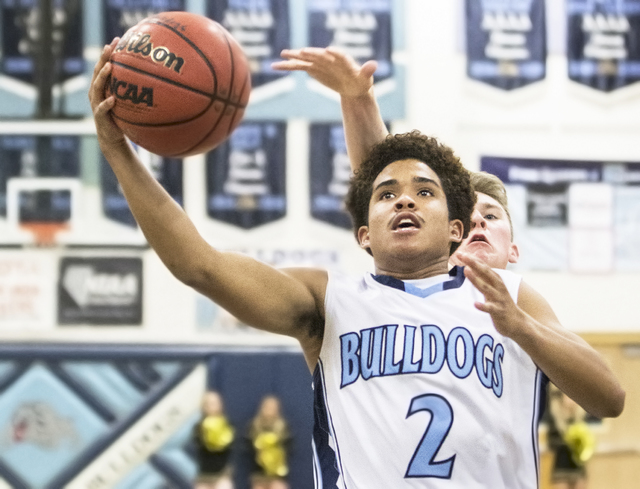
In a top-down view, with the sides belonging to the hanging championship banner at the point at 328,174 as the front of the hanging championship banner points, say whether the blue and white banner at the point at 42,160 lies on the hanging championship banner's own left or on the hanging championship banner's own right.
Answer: on the hanging championship banner's own right

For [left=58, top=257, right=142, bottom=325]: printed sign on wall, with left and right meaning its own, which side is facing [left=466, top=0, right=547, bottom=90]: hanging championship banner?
left

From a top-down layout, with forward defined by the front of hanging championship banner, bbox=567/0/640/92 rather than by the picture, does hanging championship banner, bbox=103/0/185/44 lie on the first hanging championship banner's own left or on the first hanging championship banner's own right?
on the first hanging championship banner's own right

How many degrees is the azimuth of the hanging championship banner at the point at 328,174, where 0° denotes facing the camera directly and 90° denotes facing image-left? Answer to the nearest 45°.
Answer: approximately 0°

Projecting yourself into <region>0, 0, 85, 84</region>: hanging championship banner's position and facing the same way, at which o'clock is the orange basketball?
The orange basketball is roughly at 12 o'clock from the hanging championship banner.

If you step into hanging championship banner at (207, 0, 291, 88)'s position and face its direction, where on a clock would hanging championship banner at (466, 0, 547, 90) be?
hanging championship banner at (466, 0, 547, 90) is roughly at 9 o'clock from hanging championship banner at (207, 0, 291, 88).
